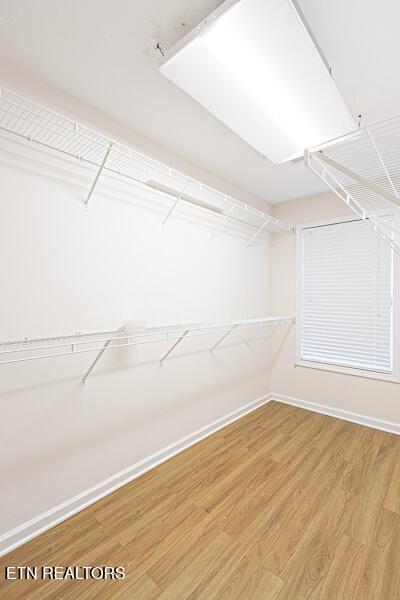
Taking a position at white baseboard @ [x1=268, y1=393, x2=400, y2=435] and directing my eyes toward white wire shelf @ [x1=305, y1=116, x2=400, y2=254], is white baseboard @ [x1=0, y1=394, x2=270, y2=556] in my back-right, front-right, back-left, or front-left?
front-right

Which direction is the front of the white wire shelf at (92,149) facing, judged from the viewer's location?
facing the viewer and to the right of the viewer

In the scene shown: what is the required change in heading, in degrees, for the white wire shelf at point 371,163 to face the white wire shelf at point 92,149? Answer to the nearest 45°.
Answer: approximately 45° to its left

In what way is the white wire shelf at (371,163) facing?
to the viewer's left

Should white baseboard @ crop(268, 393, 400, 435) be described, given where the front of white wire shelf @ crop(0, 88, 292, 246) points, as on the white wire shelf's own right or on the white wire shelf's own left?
on the white wire shelf's own left

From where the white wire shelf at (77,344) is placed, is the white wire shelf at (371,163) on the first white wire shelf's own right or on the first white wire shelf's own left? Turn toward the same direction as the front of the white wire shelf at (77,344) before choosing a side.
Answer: on the first white wire shelf's own left

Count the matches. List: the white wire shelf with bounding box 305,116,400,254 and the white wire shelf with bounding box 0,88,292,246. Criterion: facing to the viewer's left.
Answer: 1

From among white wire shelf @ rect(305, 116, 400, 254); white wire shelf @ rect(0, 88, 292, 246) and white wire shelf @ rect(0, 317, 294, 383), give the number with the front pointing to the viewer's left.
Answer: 1

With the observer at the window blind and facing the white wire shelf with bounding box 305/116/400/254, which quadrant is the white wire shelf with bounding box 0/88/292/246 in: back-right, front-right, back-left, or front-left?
front-right

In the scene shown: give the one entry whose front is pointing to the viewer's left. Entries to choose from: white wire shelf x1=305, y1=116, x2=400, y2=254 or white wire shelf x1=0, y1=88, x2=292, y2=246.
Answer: white wire shelf x1=305, y1=116, x2=400, y2=254

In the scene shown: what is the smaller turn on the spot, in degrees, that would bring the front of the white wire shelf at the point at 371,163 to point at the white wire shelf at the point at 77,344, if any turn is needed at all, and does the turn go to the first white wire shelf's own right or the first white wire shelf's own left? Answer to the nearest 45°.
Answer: approximately 45° to the first white wire shelf's own left

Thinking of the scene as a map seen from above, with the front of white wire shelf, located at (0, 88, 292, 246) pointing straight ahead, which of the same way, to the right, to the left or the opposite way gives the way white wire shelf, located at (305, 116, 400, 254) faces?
the opposite way

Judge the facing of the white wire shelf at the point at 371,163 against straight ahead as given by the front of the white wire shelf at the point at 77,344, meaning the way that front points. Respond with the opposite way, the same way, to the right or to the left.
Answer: the opposite way

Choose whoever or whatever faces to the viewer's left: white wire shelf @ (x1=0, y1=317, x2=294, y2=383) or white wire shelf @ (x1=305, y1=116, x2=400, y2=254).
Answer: white wire shelf @ (x1=305, y1=116, x2=400, y2=254)
